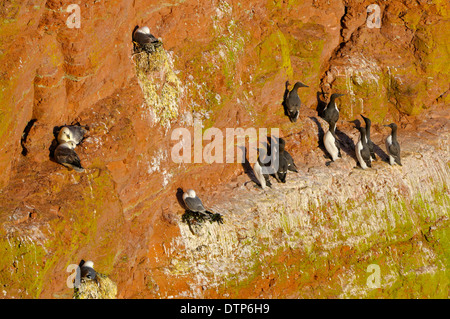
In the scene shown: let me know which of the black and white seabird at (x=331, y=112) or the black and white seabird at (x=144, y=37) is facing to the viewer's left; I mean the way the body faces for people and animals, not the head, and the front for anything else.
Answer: the black and white seabird at (x=144, y=37)

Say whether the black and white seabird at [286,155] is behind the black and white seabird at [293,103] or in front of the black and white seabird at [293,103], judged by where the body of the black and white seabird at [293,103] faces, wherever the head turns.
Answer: behind

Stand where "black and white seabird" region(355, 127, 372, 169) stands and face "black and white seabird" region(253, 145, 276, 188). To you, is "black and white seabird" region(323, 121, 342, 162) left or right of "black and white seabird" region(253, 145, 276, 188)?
right

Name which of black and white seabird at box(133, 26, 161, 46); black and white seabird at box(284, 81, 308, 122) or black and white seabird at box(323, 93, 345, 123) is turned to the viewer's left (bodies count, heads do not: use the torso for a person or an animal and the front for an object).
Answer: black and white seabird at box(133, 26, 161, 46)

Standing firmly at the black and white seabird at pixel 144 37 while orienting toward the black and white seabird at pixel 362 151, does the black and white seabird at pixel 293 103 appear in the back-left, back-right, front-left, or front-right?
front-left

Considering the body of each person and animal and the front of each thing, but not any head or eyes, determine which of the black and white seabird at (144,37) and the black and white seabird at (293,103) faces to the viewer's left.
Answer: the black and white seabird at (144,37)

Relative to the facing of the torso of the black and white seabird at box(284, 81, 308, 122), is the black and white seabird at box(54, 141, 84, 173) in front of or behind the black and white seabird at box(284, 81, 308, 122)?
behind

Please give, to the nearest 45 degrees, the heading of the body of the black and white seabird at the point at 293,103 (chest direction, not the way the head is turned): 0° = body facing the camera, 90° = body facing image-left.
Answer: approximately 225°

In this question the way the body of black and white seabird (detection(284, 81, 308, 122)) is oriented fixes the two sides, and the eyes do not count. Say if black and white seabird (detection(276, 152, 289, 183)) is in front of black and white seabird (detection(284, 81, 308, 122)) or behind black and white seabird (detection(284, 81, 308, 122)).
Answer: behind

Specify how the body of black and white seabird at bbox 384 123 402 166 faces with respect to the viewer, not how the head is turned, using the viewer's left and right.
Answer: facing to the left of the viewer

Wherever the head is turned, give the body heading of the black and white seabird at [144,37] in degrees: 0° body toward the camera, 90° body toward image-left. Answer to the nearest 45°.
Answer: approximately 90°
